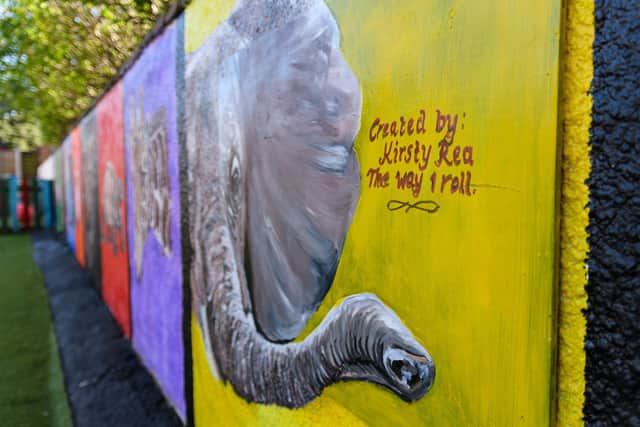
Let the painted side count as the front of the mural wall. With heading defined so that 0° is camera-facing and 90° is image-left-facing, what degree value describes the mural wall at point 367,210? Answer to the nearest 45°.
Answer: approximately 45°
